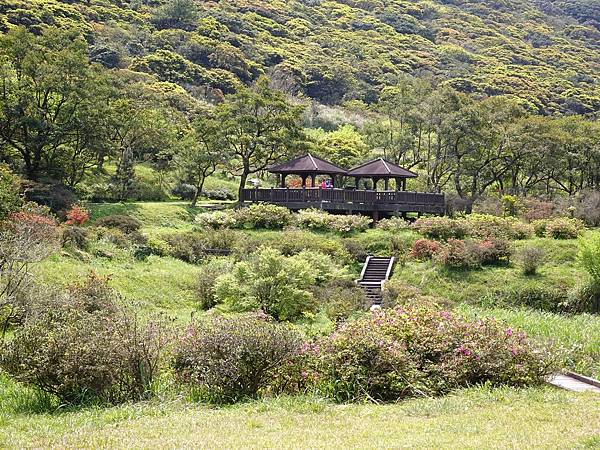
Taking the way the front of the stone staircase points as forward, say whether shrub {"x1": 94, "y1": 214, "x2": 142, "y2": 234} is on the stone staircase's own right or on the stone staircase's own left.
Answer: on the stone staircase's own right

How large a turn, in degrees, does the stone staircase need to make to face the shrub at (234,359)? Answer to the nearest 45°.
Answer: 0° — it already faces it

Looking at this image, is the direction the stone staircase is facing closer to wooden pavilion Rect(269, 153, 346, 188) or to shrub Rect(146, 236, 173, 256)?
the shrub

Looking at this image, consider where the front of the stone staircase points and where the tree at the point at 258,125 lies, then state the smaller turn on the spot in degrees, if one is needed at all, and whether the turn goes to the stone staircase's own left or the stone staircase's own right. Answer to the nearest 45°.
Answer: approximately 135° to the stone staircase's own right

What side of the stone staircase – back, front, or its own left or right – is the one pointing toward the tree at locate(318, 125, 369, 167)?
back

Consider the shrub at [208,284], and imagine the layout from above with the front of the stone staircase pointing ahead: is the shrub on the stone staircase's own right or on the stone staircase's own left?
on the stone staircase's own right

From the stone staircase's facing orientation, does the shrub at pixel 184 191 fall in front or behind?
behind

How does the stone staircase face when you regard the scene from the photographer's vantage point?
facing the viewer

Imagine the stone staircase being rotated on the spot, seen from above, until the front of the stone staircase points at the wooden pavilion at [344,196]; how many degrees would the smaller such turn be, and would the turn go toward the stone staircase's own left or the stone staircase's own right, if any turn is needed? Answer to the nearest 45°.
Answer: approximately 180°

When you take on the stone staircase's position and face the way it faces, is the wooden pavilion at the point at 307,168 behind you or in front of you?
behind

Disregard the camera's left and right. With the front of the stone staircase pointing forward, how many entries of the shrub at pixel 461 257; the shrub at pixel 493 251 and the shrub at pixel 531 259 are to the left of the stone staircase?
3

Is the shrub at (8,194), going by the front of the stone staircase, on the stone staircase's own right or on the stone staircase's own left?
on the stone staircase's own right

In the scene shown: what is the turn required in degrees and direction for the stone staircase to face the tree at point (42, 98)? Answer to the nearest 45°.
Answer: approximately 90° to its right

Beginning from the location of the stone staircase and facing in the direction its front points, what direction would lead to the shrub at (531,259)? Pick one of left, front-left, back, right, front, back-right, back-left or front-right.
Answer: left

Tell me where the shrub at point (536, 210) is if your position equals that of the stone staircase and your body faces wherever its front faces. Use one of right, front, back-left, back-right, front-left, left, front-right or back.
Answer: back-left

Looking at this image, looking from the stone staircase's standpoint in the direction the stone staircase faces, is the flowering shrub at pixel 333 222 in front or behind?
behind

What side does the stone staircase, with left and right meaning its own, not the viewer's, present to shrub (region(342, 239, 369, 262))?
back

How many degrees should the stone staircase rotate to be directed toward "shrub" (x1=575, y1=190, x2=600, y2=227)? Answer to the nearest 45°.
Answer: approximately 135° to its left
